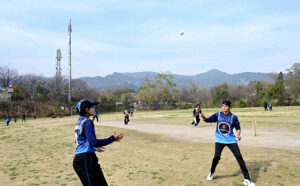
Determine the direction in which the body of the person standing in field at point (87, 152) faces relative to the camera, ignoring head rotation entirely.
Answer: to the viewer's right

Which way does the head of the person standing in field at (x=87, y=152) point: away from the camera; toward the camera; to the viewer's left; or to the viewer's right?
to the viewer's right
